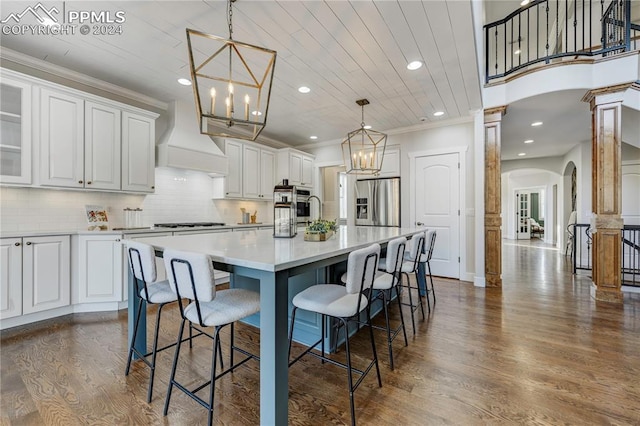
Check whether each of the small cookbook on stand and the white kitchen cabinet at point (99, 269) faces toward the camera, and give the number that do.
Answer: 2

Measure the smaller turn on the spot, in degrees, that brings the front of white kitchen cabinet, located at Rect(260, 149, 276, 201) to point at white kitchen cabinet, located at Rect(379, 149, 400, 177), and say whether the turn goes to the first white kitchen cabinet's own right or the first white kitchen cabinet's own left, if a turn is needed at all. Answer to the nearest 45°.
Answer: approximately 45° to the first white kitchen cabinet's own left

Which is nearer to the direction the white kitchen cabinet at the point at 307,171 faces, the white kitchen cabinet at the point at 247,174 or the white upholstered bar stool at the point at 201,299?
the white upholstered bar stool

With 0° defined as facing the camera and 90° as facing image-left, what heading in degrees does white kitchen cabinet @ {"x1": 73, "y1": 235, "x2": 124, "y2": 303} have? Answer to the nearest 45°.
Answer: approximately 0°

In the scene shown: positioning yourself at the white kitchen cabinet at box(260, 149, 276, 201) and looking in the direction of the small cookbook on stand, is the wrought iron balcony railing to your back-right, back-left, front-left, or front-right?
back-left

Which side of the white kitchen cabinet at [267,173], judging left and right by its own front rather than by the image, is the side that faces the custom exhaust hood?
right
